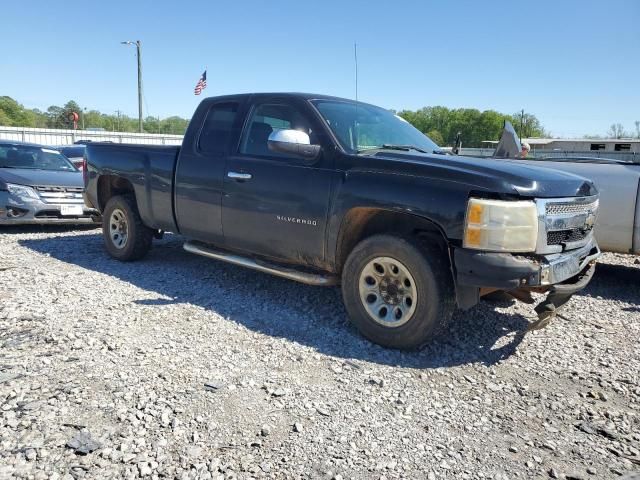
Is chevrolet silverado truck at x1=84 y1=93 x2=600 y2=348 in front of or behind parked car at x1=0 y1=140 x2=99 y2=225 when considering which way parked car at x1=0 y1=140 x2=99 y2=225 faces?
in front

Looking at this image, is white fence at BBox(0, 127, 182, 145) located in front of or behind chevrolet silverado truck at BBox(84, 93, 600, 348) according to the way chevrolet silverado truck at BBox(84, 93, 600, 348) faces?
behind

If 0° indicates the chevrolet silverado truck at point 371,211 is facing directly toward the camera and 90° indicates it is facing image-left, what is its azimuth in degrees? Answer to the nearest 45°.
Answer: approximately 315°

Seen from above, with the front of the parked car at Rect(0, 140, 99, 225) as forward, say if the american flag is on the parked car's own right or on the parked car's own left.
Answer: on the parked car's own left

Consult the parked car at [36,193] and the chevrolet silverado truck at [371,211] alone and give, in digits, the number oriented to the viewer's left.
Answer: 0

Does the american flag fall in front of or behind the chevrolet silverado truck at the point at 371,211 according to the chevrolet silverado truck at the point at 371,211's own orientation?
behind

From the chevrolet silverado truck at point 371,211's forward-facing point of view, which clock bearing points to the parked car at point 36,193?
The parked car is roughly at 6 o'clock from the chevrolet silverado truck.

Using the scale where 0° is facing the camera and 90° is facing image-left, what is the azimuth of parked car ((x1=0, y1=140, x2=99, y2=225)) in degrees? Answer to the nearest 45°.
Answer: approximately 315°

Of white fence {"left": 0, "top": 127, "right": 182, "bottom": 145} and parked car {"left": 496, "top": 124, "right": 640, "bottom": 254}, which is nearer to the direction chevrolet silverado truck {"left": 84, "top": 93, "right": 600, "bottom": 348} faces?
the parked car

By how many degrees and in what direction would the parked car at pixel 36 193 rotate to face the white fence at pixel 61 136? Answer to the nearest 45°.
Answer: approximately 135° to its left
